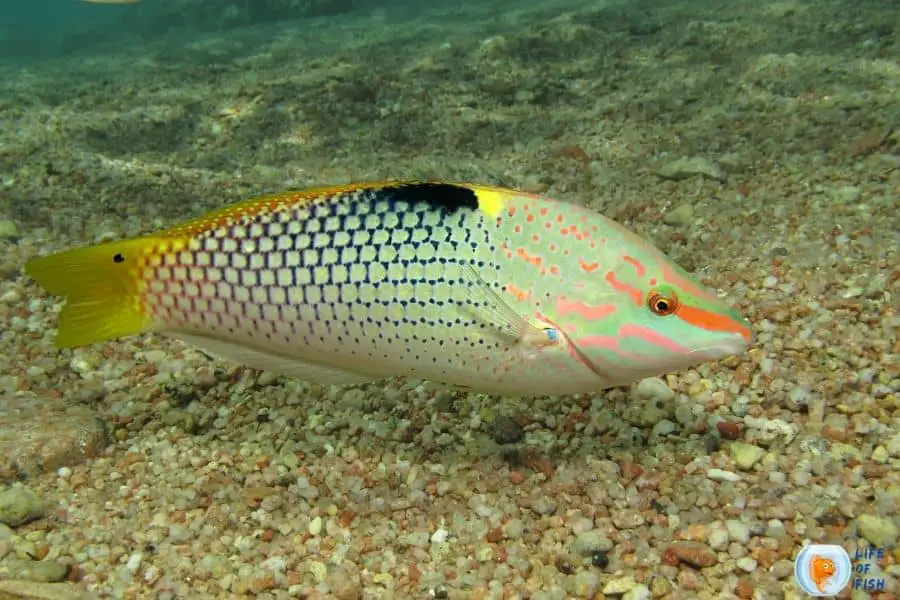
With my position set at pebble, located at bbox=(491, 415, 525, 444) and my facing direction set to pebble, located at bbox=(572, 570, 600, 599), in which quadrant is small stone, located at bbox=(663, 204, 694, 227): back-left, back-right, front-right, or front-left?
back-left

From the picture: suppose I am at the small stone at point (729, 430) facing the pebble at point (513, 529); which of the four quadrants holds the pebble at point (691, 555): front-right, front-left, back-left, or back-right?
front-left

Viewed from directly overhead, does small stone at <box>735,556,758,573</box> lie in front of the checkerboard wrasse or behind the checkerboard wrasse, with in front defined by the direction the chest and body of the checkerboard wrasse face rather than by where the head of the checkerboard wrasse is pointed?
in front

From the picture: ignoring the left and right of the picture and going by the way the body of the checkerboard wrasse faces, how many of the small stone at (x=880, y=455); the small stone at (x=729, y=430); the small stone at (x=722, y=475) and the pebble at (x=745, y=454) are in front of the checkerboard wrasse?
4

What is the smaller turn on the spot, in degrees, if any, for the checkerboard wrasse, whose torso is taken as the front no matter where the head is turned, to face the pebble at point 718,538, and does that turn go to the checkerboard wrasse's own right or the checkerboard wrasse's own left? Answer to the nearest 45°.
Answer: approximately 45° to the checkerboard wrasse's own right

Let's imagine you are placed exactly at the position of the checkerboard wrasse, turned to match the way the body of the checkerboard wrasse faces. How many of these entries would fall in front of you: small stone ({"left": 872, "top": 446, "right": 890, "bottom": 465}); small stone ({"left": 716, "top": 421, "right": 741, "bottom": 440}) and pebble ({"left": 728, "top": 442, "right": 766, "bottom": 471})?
3

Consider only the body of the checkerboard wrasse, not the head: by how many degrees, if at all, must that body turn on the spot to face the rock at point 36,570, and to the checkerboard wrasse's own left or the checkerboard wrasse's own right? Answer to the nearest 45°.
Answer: approximately 180°

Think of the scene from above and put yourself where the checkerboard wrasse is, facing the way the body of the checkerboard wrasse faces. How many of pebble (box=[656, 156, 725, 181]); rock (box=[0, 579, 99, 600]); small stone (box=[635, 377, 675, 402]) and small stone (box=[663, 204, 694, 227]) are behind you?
1

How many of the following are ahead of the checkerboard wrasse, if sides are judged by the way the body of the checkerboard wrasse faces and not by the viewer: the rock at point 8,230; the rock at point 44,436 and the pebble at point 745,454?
1

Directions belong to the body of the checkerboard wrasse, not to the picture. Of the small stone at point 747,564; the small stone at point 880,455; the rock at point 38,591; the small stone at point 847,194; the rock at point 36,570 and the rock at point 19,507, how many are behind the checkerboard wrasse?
3

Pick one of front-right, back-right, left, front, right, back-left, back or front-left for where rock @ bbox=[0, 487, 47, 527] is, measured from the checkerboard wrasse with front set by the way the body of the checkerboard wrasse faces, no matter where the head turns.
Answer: back

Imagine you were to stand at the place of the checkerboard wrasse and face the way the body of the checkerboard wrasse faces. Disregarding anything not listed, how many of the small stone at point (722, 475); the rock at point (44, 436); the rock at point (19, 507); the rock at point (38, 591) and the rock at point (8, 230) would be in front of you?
1

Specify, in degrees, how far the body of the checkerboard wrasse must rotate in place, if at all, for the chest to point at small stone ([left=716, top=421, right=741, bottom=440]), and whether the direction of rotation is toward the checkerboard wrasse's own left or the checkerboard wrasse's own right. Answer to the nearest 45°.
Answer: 0° — it already faces it

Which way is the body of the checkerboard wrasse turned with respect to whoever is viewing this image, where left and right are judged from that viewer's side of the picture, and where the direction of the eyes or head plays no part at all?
facing to the right of the viewer

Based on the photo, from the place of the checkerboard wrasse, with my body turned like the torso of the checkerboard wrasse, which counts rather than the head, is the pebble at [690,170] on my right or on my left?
on my left
